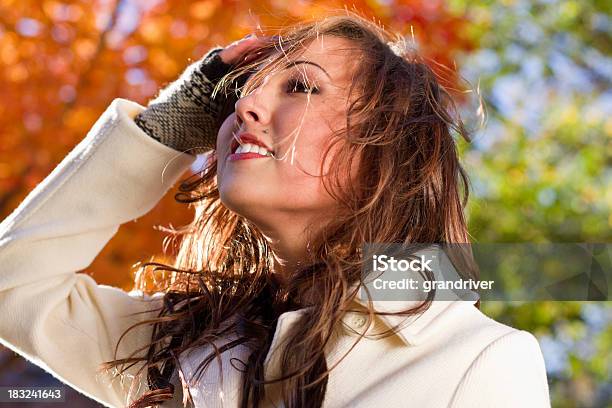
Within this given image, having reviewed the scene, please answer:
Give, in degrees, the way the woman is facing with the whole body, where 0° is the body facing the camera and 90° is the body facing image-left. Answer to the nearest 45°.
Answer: approximately 45°

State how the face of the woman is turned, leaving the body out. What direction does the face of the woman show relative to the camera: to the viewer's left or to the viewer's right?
to the viewer's left
